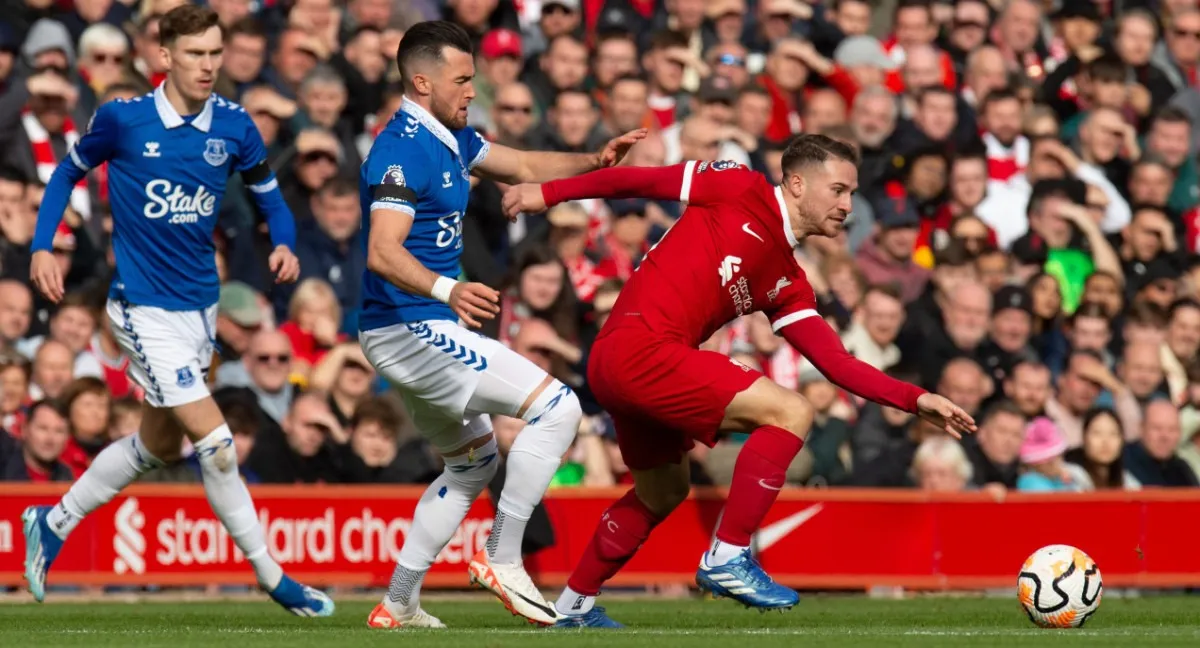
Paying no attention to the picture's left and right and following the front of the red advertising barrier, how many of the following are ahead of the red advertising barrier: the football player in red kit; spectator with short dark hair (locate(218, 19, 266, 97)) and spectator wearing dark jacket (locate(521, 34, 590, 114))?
1

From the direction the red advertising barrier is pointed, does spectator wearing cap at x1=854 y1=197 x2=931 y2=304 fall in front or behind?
behind

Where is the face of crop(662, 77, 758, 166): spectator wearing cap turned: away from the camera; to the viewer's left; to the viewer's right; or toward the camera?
toward the camera

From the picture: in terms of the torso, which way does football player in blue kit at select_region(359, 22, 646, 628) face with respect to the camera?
to the viewer's right

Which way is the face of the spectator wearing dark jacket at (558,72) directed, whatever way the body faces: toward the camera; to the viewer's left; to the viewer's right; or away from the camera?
toward the camera

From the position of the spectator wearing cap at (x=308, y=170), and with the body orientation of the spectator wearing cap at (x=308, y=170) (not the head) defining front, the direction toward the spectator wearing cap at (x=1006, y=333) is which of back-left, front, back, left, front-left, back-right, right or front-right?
front-left

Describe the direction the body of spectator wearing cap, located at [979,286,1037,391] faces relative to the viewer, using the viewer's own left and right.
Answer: facing the viewer

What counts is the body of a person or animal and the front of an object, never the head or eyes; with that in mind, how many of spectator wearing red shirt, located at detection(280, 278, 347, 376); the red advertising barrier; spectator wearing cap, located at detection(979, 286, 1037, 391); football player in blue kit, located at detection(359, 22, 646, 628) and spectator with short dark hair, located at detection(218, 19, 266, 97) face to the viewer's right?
1

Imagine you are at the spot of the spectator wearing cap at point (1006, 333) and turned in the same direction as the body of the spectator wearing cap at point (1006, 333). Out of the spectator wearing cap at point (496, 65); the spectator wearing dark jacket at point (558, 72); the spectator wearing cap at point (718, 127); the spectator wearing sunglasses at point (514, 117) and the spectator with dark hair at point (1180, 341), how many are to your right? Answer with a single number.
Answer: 4

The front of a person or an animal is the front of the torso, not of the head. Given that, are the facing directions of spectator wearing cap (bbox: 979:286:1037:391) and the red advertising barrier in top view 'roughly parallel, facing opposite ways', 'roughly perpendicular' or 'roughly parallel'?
roughly parallel

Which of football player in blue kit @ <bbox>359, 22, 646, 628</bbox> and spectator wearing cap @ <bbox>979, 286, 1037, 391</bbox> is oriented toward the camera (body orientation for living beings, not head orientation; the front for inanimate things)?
the spectator wearing cap

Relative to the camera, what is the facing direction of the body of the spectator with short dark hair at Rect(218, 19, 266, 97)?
toward the camera

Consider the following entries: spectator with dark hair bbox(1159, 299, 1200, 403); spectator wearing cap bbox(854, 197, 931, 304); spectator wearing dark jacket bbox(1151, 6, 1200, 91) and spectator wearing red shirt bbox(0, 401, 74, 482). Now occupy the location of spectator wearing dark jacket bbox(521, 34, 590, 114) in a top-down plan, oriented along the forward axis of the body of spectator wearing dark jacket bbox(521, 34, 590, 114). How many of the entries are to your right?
1

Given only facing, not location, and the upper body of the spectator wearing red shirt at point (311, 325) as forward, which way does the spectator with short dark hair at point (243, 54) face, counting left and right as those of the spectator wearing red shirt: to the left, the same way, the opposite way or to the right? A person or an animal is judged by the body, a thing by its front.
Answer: the same way

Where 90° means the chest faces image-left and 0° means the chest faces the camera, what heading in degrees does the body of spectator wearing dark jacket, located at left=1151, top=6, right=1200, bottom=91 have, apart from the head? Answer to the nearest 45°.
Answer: approximately 0°
